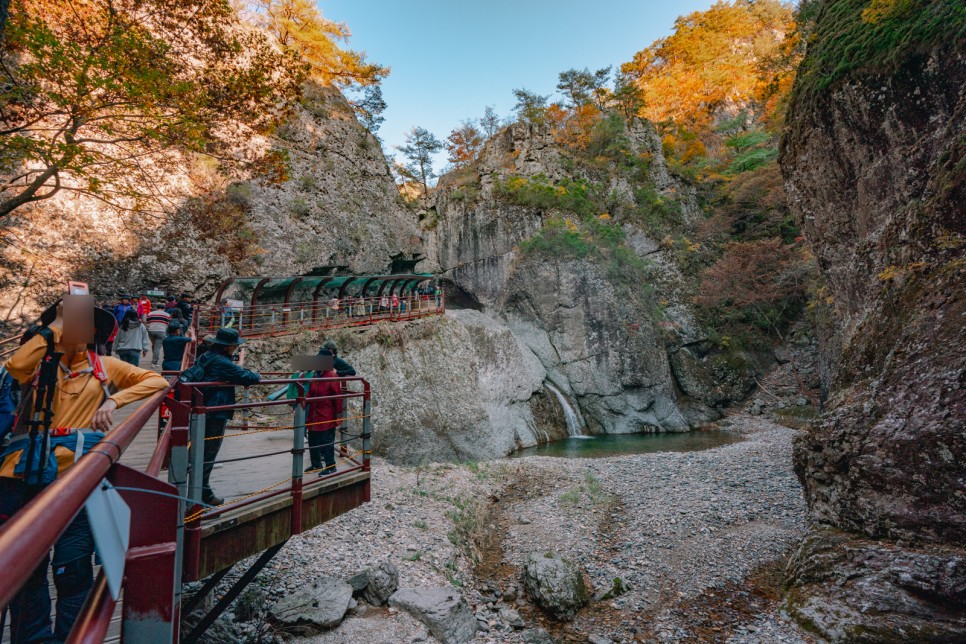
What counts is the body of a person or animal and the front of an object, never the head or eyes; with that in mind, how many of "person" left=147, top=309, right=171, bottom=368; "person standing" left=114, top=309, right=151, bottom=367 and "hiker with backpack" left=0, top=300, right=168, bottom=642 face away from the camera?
2

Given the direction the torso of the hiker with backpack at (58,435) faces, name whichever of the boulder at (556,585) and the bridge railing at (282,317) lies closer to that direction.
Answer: the boulder

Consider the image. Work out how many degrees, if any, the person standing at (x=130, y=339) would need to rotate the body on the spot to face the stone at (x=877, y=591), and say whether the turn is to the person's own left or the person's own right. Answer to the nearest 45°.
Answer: approximately 135° to the person's own right

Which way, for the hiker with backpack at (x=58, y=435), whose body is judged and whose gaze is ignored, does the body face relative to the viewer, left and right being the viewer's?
facing the viewer and to the right of the viewer

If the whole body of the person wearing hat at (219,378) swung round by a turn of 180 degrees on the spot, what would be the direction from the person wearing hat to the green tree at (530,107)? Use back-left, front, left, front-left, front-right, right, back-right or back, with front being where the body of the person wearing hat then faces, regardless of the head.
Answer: back-right

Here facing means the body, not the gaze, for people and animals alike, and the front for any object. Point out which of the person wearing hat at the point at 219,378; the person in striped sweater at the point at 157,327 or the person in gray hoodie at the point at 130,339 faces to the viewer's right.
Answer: the person wearing hat

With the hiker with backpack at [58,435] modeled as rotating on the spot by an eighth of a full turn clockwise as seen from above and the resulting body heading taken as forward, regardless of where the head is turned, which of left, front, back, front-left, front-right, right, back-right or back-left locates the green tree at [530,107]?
back-left

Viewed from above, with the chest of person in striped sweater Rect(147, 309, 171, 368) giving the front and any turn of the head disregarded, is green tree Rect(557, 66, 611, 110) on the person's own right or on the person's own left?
on the person's own right

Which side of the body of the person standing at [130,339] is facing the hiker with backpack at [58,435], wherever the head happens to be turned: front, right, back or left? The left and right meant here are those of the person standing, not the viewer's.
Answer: back

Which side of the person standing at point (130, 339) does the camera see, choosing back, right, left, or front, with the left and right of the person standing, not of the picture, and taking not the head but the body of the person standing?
back
